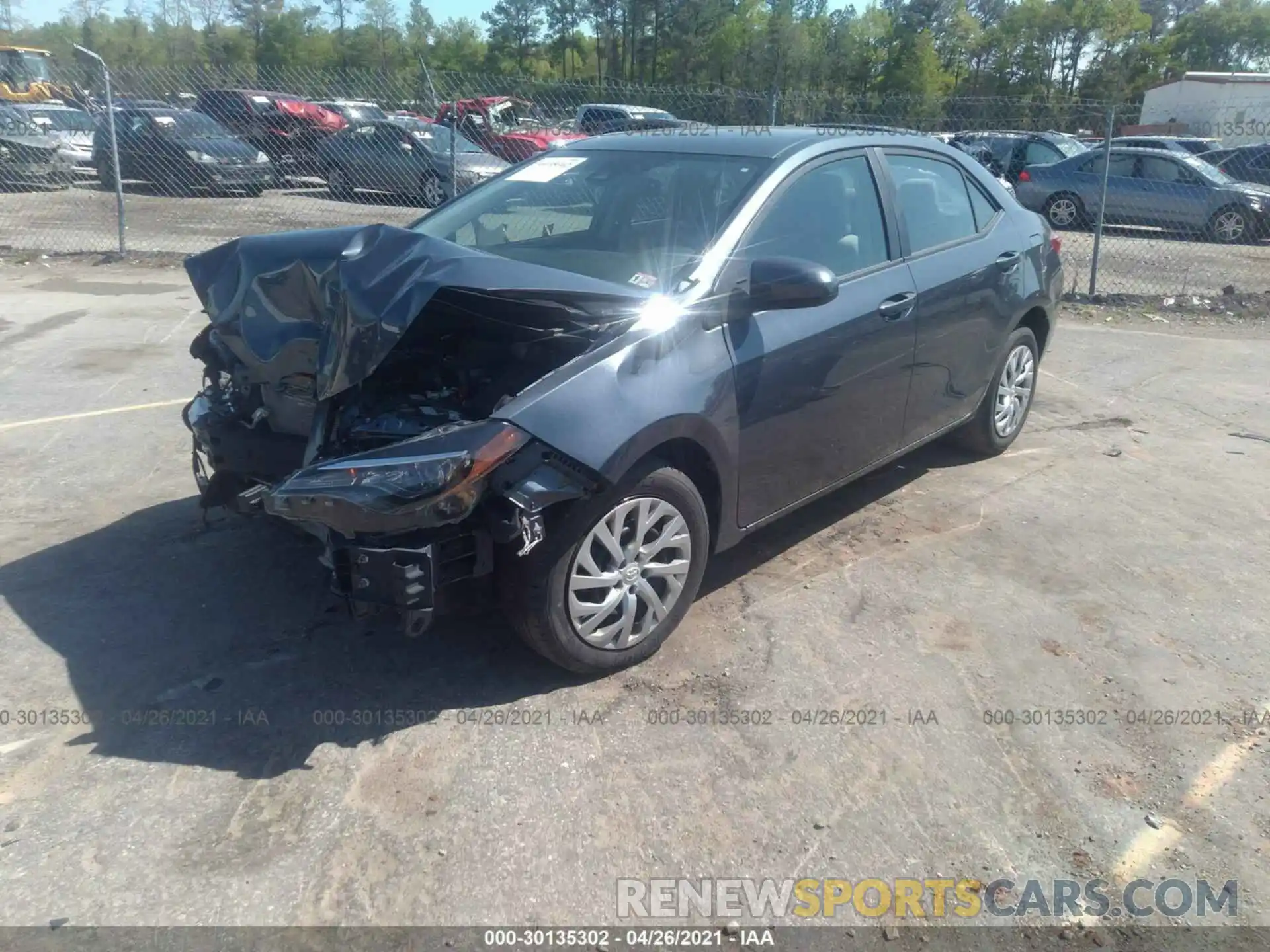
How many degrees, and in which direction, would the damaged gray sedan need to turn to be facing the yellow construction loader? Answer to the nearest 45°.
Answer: approximately 90° to its right

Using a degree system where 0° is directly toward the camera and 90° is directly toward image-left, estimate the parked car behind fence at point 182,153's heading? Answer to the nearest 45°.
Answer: approximately 315°

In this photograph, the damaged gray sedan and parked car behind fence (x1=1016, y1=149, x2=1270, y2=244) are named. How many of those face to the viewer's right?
1

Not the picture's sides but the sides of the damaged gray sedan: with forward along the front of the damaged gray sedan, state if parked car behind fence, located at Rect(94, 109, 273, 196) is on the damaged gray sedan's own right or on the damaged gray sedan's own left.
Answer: on the damaged gray sedan's own right

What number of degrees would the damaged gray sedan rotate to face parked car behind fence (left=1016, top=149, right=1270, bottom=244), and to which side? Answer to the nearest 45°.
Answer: approximately 180°

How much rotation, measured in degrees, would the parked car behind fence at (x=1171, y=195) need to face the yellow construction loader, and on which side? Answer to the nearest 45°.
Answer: approximately 180°

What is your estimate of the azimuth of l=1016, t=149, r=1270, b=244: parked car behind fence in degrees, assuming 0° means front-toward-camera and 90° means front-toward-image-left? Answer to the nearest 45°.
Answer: approximately 270°

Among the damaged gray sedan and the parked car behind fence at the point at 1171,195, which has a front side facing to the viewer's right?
the parked car behind fence
